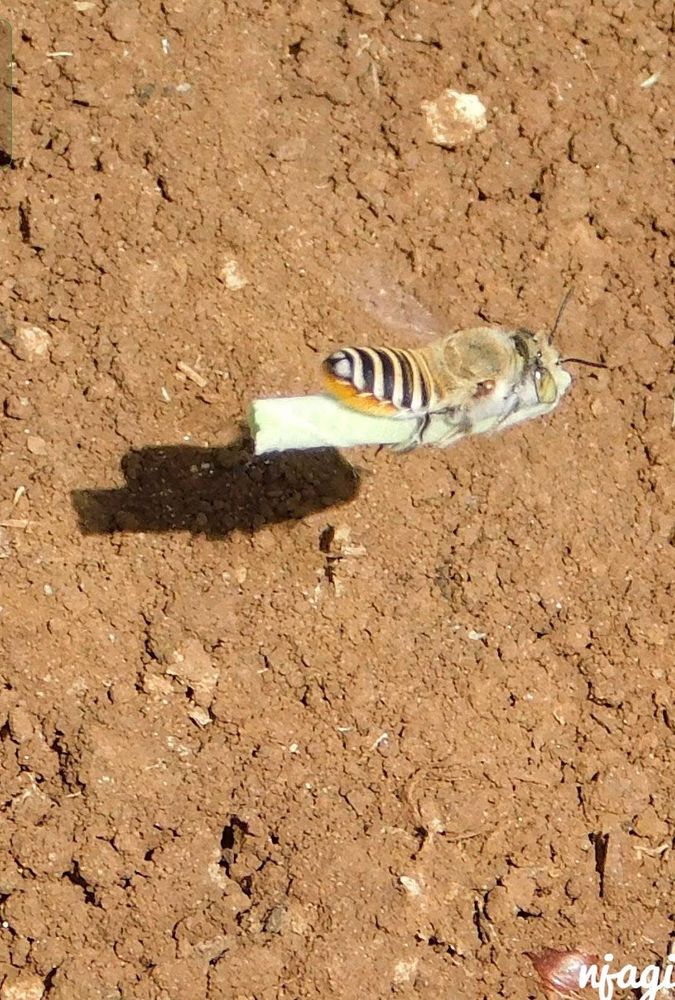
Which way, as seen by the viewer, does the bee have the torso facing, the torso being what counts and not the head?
to the viewer's right

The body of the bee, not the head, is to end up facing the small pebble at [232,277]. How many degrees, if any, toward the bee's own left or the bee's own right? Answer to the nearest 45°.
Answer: approximately 135° to the bee's own left

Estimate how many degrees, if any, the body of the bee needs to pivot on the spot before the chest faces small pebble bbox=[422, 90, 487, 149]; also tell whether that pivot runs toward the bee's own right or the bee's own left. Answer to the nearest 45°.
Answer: approximately 90° to the bee's own left

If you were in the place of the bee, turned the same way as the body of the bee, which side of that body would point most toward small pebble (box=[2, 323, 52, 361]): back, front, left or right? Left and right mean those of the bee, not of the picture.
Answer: back

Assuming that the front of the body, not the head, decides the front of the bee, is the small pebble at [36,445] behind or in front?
behind
